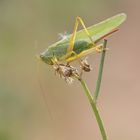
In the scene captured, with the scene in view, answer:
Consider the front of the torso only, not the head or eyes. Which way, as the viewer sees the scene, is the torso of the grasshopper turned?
to the viewer's left
